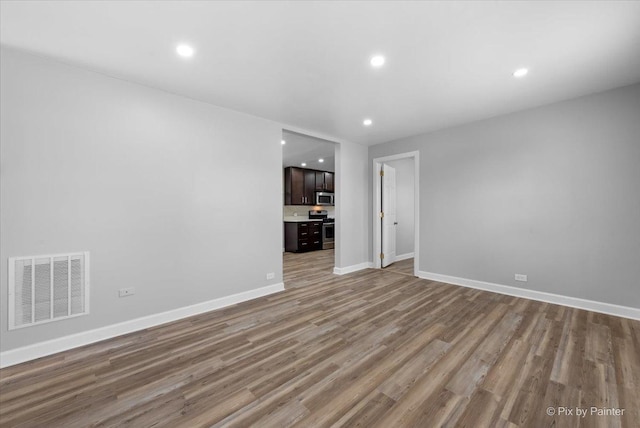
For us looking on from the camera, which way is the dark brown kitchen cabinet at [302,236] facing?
facing the viewer and to the right of the viewer

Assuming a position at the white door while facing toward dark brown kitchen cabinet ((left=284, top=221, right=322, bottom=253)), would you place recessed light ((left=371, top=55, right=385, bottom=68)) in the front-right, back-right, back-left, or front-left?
back-left

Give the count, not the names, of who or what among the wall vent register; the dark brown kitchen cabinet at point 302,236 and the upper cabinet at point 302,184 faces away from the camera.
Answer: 0

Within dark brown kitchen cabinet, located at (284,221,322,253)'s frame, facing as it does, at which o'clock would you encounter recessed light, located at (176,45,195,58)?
The recessed light is roughly at 2 o'clock from the dark brown kitchen cabinet.

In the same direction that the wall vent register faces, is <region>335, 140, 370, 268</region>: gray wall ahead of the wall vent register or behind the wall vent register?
ahead

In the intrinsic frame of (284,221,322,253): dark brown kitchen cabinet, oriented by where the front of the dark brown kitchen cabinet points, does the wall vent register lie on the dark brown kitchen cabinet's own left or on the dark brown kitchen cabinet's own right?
on the dark brown kitchen cabinet's own right

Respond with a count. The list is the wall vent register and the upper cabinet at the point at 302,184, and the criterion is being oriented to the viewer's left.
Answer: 0

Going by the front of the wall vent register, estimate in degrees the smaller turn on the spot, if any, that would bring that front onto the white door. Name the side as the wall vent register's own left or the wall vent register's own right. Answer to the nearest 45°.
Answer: approximately 45° to the wall vent register's own left

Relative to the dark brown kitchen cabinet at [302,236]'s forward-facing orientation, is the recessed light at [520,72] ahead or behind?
ahead
